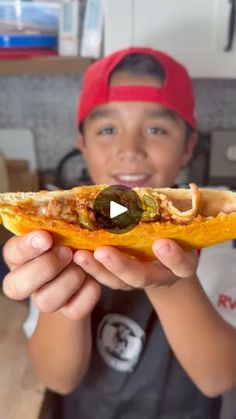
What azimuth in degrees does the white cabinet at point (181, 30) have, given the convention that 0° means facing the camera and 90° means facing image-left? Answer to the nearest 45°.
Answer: approximately 0°

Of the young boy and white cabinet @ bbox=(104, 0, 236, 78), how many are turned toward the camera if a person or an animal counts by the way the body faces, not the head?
2

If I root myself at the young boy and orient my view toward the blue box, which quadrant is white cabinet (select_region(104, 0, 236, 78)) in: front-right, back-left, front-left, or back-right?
front-right

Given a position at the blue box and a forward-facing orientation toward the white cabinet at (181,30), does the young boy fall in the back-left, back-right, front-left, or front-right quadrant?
front-right

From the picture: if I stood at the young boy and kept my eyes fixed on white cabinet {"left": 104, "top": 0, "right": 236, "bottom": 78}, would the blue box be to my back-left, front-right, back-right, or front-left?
front-left

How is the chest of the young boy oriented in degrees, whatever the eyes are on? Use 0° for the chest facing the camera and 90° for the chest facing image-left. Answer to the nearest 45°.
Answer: approximately 0°
